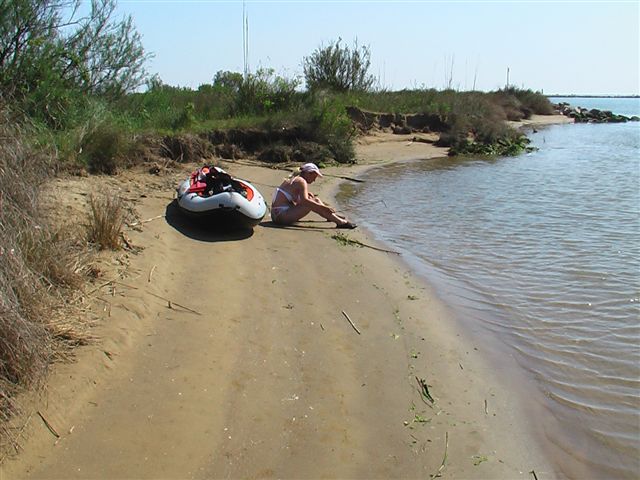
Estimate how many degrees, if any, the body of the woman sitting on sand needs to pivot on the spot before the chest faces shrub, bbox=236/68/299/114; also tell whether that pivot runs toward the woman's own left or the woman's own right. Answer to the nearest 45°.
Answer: approximately 90° to the woman's own left

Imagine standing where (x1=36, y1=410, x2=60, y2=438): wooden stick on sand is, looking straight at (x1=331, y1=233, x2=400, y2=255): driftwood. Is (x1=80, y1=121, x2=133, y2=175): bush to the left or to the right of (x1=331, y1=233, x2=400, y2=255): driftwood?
left

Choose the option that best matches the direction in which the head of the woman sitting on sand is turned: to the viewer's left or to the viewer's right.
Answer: to the viewer's right

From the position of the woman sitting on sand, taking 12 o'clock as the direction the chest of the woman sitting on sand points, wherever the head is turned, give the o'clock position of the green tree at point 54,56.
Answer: The green tree is roughly at 7 o'clock from the woman sitting on sand.

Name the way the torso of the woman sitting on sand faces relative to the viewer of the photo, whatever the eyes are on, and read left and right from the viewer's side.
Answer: facing to the right of the viewer

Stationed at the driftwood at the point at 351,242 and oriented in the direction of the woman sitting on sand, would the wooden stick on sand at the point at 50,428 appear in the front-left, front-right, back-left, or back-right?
back-left

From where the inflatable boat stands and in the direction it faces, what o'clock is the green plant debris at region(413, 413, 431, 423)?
The green plant debris is roughly at 1 o'clock from the inflatable boat.

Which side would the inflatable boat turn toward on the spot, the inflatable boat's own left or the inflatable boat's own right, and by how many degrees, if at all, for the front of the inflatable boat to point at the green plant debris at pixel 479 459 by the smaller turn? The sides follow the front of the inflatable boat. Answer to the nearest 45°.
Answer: approximately 45° to the inflatable boat's own right

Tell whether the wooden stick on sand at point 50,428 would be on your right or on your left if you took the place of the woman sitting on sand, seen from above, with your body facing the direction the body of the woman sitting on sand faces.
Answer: on your right

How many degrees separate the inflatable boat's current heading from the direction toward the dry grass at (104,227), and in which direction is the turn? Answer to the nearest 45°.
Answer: approximately 90° to its right
